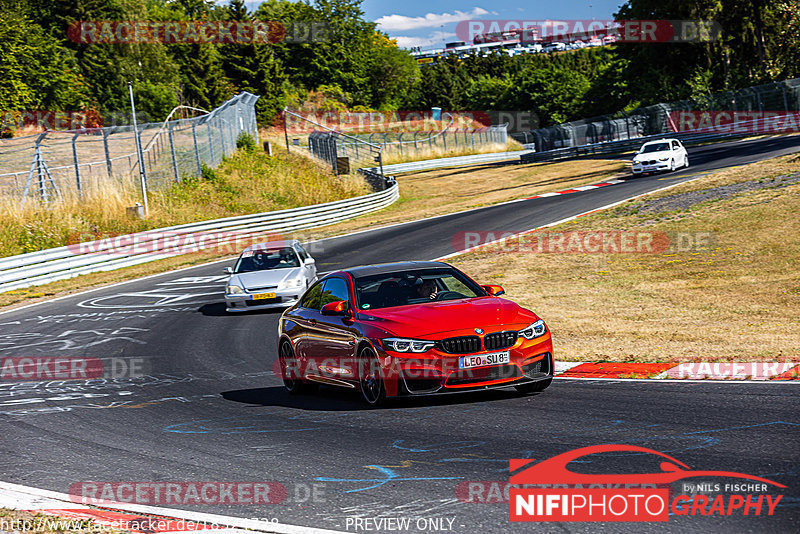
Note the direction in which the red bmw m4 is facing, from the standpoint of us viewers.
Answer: facing the viewer and to the right of the viewer

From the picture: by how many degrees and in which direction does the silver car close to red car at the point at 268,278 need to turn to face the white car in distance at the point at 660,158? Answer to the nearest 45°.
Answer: approximately 135° to its left

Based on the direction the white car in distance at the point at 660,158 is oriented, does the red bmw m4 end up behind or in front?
in front

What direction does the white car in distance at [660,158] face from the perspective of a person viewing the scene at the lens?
facing the viewer and to the left of the viewer

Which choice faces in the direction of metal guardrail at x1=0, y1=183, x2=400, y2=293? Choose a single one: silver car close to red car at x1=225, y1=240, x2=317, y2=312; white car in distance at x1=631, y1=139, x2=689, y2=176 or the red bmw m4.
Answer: white car in distance at x1=631, y1=139, x2=689, y2=176

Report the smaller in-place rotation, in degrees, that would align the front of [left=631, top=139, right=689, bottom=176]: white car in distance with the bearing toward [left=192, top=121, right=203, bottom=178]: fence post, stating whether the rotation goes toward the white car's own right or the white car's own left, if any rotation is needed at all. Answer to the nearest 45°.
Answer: approximately 45° to the white car's own right

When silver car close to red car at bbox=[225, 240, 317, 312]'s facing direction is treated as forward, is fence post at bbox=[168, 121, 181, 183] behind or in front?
behind

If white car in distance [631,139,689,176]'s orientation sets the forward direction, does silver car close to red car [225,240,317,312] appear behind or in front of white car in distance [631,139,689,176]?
in front

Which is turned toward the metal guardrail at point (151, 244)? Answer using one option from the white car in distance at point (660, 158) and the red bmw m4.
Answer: the white car in distance

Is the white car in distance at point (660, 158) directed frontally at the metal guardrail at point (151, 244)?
yes

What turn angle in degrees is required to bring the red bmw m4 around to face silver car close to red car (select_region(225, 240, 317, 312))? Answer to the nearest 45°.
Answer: approximately 135° to its left

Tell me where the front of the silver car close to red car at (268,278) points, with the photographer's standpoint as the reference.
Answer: facing the viewer

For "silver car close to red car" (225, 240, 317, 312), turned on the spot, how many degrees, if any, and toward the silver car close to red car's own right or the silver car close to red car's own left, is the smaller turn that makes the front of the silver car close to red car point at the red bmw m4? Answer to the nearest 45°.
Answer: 0° — it already faces it

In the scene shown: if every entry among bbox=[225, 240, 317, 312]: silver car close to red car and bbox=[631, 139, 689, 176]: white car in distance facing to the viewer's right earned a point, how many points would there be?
0

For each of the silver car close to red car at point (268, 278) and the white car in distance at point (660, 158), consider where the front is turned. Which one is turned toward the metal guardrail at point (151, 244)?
the white car in distance at point (660, 158)

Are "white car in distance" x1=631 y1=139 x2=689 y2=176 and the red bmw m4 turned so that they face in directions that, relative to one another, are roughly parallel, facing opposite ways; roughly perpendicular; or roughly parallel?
roughly perpendicular
